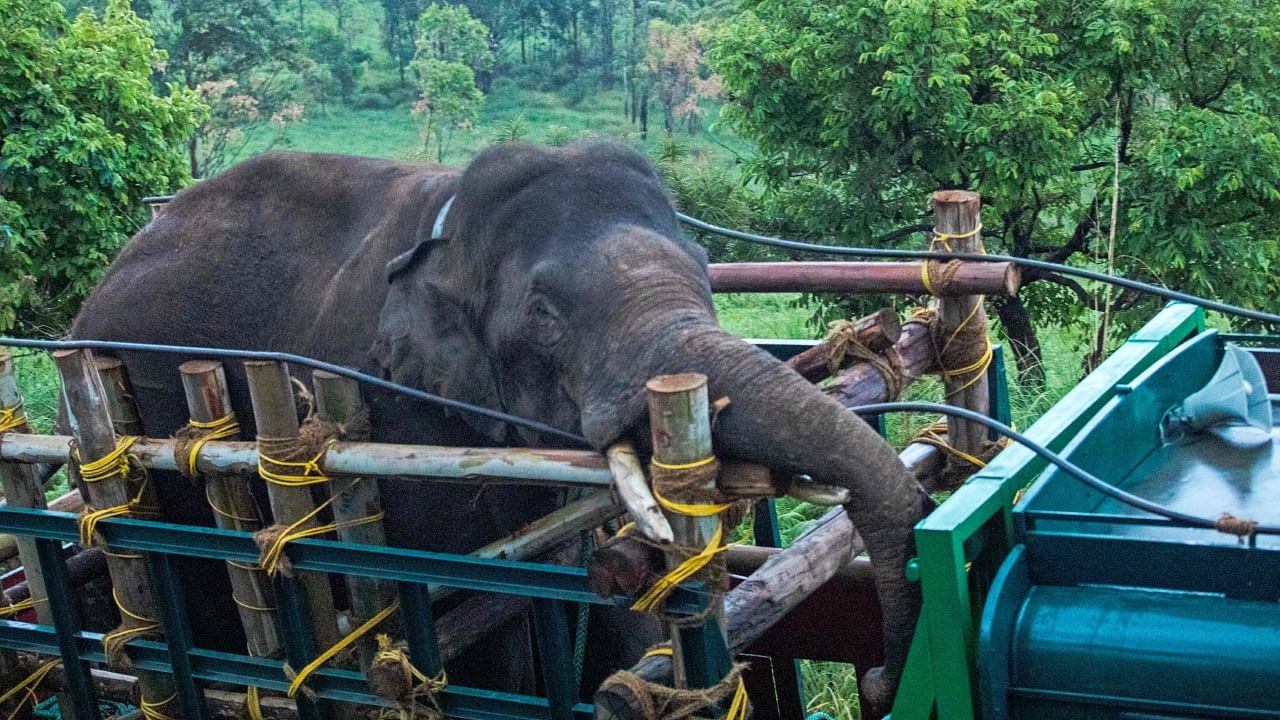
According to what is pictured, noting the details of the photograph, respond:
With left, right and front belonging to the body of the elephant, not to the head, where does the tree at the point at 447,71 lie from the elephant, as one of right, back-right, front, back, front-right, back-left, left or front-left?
back-left

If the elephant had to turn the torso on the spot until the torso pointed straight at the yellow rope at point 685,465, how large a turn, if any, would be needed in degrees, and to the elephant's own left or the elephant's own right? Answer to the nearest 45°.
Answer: approximately 45° to the elephant's own right

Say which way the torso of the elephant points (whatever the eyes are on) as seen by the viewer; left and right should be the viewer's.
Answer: facing the viewer and to the right of the viewer

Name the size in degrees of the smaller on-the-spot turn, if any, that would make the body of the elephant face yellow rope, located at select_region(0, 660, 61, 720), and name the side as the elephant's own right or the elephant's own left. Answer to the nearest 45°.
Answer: approximately 135° to the elephant's own right

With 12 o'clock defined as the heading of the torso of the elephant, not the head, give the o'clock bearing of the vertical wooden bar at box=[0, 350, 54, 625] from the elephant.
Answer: The vertical wooden bar is roughly at 5 o'clock from the elephant.

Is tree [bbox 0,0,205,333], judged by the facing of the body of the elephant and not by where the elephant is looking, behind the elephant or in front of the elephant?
behind

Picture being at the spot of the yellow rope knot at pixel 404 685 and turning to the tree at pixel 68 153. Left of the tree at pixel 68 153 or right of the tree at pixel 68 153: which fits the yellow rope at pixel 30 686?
left

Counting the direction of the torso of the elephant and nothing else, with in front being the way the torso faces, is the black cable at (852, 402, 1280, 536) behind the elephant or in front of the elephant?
in front

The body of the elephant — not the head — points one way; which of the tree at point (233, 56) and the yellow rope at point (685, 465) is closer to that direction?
the yellow rope

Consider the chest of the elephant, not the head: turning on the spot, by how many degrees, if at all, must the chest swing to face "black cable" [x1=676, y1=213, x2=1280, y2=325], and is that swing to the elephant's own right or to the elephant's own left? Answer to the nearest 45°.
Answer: approximately 45° to the elephant's own left

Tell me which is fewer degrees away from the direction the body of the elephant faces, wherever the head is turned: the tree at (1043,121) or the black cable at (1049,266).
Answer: the black cable

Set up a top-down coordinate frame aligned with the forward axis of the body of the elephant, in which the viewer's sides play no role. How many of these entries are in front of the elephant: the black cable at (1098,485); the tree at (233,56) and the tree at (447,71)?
1
